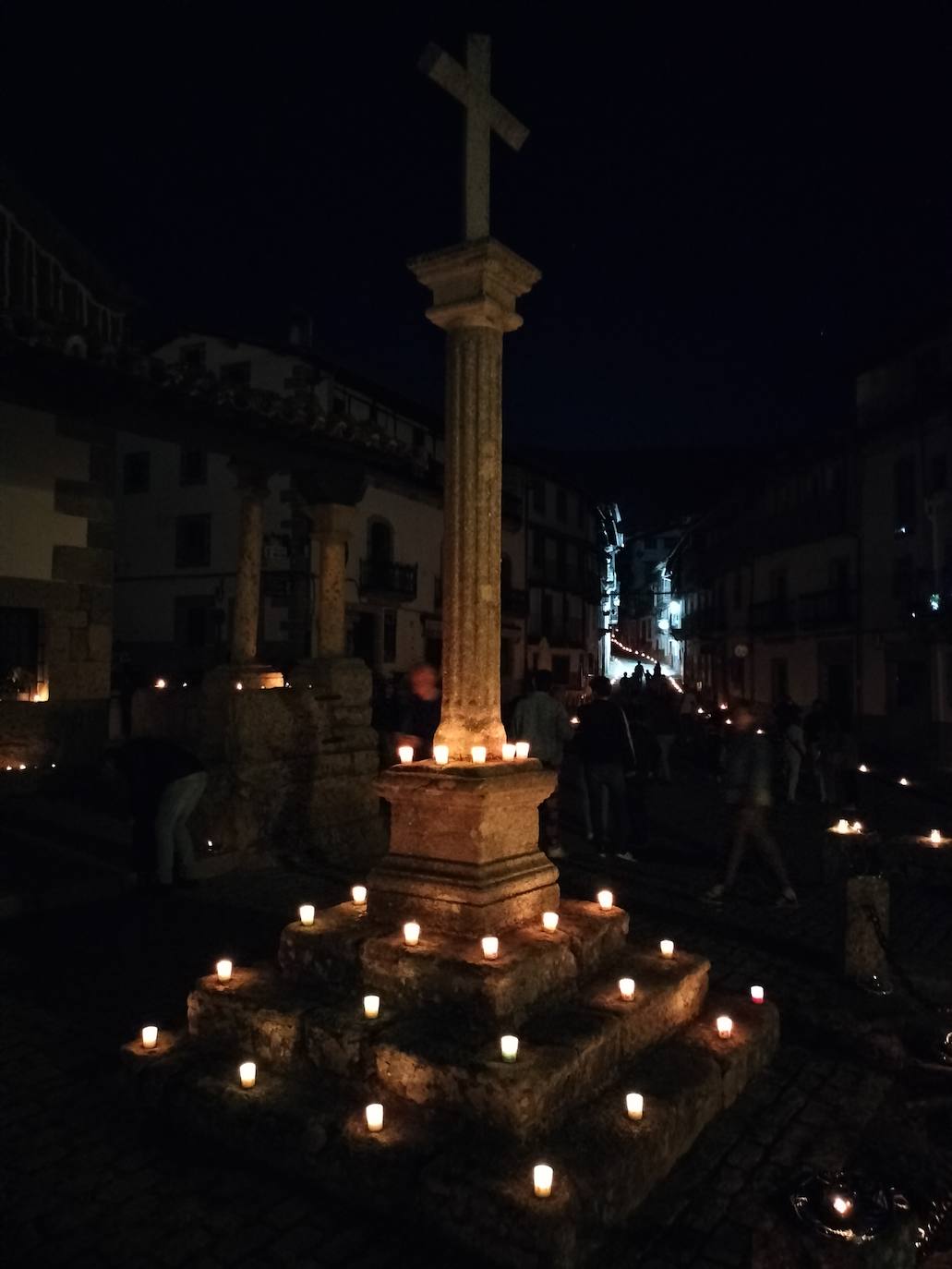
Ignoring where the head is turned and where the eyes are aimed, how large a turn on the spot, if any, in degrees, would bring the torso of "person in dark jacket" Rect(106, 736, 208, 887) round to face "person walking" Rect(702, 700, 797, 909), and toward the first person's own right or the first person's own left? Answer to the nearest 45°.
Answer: approximately 180°

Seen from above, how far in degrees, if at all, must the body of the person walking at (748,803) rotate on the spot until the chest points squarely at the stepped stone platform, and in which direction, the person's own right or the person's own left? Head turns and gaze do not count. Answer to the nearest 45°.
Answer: approximately 90° to the person's own left

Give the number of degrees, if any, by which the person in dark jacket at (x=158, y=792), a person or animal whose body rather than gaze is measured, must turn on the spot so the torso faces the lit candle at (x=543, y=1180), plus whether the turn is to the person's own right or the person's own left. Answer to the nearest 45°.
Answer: approximately 90° to the person's own left

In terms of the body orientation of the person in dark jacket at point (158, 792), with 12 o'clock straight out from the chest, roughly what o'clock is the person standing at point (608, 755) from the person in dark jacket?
The person standing is roughly at 6 o'clock from the person in dark jacket.

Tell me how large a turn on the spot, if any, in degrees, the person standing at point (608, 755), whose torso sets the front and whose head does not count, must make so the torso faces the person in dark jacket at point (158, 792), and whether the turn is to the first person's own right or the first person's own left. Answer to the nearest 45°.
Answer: approximately 135° to the first person's own left

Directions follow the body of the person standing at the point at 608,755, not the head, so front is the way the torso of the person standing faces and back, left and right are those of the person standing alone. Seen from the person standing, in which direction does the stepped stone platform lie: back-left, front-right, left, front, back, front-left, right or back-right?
back

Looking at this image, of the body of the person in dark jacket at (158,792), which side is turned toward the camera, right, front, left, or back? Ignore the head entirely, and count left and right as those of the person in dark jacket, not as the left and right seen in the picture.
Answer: left

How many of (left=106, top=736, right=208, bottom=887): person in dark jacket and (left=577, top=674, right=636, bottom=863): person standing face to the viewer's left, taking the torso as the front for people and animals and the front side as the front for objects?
1

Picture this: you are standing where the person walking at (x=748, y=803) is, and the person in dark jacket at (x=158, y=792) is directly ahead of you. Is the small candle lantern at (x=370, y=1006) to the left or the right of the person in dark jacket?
left

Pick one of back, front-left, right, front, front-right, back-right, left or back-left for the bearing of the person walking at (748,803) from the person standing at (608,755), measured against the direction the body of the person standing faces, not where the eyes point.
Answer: back-right

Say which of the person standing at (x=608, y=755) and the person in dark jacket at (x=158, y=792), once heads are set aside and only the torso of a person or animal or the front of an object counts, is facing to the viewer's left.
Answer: the person in dark jacket

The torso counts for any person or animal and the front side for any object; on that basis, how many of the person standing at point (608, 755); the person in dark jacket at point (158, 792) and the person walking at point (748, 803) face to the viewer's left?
2
